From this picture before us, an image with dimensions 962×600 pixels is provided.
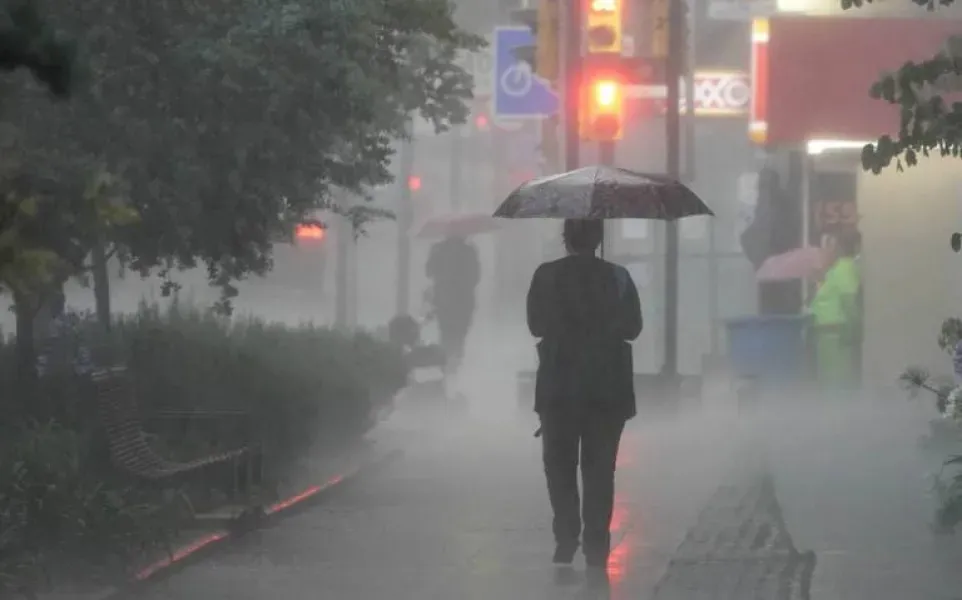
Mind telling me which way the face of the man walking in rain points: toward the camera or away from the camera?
away from the camera

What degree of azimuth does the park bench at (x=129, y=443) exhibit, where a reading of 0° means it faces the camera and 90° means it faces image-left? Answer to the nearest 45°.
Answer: approximately 270°

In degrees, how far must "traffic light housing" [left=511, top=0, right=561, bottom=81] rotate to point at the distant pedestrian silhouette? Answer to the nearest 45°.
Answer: approximately 90° to its right

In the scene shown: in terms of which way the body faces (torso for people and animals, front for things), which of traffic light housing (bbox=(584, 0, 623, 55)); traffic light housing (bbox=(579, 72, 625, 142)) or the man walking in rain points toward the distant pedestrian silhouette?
the man walking in rain

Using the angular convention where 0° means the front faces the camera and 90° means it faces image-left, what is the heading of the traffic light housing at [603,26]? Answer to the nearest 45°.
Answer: approximately 0°

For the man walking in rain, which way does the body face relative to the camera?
away from the camera

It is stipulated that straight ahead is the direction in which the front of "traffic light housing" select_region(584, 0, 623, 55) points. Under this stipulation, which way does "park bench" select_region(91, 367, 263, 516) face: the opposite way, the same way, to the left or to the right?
to the left

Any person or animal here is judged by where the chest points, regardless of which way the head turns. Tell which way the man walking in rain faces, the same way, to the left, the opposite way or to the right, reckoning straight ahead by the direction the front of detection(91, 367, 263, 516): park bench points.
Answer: to the left

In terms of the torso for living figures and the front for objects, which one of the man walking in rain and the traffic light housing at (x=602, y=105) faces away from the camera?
the man walking in rain

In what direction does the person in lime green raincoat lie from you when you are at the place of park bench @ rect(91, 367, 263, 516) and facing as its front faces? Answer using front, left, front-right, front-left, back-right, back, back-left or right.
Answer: front-left
